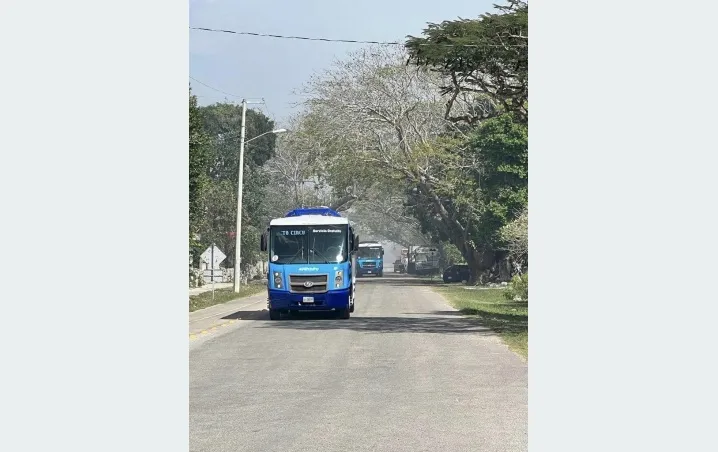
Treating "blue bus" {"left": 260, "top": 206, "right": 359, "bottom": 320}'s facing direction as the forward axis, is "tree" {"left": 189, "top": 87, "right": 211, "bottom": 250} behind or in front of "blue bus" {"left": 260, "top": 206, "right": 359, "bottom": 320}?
behind

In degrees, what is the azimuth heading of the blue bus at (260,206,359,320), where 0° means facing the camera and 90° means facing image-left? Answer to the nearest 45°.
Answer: approximately 0°

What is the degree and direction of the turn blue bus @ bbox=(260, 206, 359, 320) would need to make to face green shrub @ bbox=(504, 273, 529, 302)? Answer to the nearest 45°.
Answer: approximately 135° to its left
